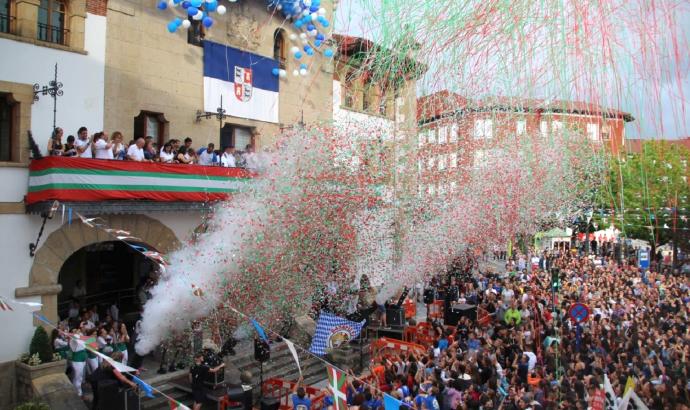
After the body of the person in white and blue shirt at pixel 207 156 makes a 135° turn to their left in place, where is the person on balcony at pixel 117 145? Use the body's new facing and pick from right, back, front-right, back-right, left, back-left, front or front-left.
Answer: back-left

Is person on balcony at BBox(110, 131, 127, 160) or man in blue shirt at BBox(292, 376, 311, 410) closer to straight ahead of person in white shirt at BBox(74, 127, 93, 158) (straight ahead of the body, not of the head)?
the man in blue shirt

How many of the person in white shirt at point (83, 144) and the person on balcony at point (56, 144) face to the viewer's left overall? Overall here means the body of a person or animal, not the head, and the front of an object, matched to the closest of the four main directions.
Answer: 0

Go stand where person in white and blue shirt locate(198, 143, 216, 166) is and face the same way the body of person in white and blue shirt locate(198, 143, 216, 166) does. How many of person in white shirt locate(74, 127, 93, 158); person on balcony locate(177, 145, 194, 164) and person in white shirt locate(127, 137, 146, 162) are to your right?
3

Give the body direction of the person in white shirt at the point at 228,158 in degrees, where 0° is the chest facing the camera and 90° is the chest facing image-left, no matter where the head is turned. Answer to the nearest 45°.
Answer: approximately 315°

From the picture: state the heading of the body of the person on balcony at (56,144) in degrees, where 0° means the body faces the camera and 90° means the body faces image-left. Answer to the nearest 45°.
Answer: approximately 315°

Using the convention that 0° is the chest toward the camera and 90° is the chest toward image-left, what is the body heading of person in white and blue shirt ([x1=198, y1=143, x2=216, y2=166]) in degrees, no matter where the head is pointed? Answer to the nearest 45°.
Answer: approximately 315°

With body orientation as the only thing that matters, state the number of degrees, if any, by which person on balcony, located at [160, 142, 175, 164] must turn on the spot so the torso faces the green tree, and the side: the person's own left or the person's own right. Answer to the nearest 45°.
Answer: approximately 45° to the person's own left

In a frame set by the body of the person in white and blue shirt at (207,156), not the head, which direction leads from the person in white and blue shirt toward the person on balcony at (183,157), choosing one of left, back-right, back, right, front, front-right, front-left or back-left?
right

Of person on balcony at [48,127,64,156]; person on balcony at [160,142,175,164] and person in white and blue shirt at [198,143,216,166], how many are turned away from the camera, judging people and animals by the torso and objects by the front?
0
